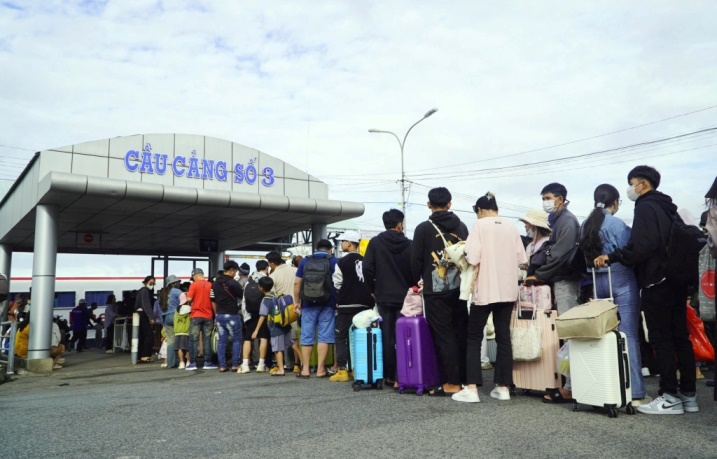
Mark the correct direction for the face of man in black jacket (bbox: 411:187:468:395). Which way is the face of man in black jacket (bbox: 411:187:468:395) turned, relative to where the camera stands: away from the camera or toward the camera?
away from the camera

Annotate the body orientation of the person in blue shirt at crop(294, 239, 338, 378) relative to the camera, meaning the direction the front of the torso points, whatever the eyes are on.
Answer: away from the camera

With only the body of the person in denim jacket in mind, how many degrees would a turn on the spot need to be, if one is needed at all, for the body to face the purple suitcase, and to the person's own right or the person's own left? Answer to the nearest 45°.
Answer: approximately 135° to the person's own left

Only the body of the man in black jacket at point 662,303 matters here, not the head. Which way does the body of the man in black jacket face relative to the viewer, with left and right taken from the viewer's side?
facing to the left of the viewer

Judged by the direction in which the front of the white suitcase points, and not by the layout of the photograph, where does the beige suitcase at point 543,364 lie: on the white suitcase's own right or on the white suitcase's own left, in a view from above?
on the white suitcase's own right

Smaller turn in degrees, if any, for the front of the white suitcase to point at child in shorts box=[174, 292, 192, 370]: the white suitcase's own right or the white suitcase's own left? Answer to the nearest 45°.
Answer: approximately 90° to the white suitcase's own right

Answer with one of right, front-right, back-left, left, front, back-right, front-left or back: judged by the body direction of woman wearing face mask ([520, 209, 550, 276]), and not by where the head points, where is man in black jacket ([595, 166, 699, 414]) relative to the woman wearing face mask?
back-left

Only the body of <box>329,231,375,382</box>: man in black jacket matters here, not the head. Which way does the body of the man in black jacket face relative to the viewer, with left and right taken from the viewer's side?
facing away from the viewer and to the left of the viewer

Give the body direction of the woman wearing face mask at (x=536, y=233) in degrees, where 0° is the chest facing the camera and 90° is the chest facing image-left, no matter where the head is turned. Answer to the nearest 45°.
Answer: approximately 90°

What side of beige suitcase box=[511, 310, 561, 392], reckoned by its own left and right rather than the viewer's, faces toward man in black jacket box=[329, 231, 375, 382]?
right

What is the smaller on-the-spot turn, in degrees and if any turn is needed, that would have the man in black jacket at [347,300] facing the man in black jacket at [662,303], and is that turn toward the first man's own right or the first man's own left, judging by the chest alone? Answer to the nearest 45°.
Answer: approximately 180°
